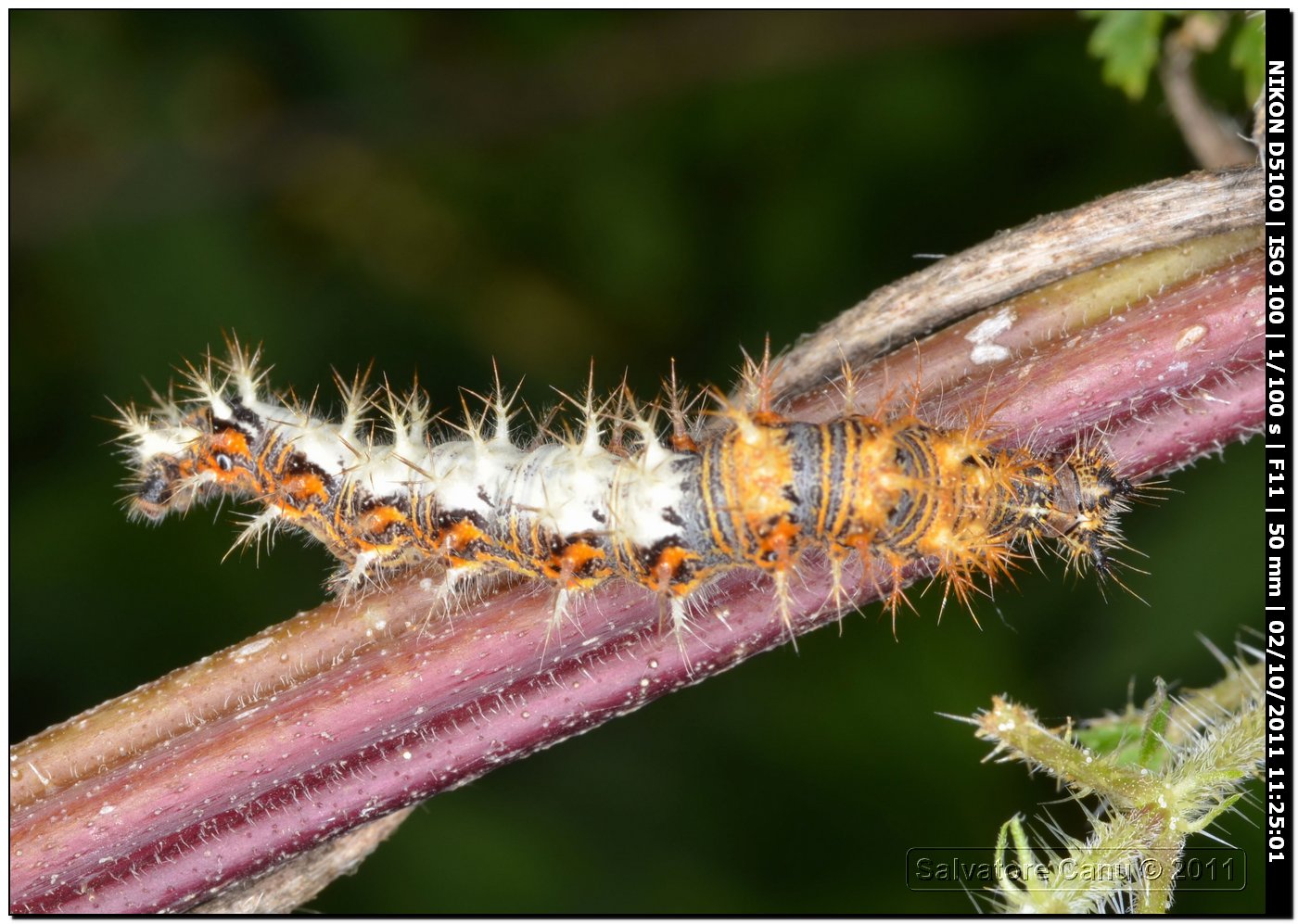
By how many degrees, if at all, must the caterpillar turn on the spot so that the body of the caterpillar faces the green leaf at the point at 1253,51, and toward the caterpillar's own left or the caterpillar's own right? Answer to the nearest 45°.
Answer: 0° — it already faces it

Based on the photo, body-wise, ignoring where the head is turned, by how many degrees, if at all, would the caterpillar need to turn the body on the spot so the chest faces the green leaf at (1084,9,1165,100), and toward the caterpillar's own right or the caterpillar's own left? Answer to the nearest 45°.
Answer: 0° — it already faces it

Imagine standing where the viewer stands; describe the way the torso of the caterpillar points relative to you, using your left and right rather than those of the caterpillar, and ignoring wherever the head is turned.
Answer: facing to the right of the viewer
